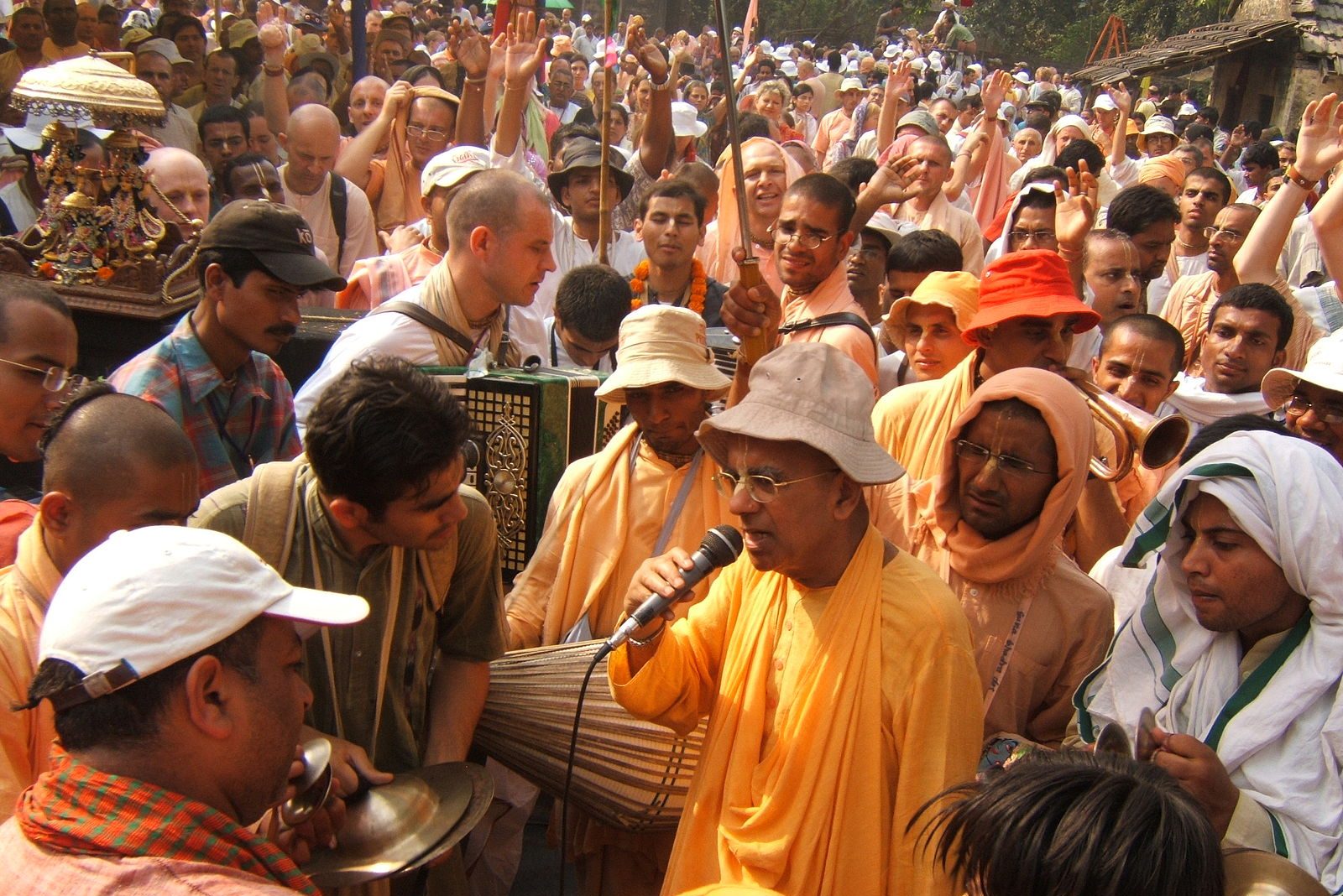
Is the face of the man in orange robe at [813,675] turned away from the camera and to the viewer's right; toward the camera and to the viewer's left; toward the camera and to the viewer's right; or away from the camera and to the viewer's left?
toward the camera and to the viewer's left

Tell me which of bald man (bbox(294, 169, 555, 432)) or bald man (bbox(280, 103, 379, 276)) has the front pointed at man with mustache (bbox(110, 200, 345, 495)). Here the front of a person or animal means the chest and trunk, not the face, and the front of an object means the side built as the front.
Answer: bald man (bbox(280, 103, 379, 276))

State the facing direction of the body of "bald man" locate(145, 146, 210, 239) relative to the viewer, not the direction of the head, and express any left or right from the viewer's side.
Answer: facing the viewer and to the right of the viewer

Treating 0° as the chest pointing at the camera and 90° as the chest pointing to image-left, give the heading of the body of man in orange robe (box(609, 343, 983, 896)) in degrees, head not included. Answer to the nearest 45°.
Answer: approximately 45°

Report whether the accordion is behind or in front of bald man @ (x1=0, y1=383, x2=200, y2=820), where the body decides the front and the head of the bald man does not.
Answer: in front

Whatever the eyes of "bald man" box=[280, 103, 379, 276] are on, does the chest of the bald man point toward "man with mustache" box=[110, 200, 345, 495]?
yes

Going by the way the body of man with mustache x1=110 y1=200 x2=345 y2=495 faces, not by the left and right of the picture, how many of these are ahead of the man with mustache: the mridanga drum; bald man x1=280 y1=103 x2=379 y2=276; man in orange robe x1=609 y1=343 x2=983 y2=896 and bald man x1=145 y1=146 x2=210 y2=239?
2

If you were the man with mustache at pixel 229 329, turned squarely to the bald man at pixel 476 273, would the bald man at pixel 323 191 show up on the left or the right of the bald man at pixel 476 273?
left
